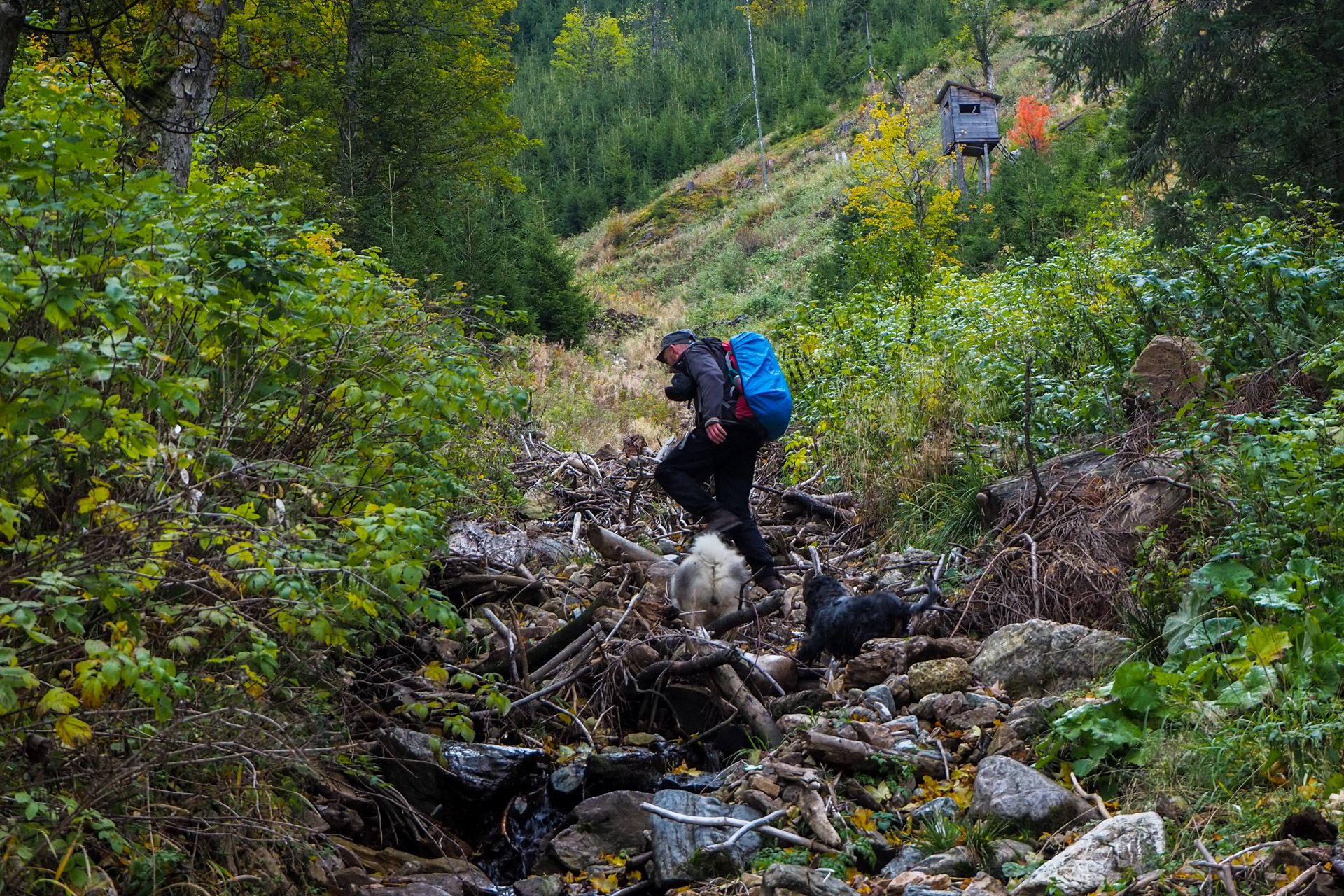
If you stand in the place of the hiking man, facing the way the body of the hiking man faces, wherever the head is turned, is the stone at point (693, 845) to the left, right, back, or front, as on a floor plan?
left

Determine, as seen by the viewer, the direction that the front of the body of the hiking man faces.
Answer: to the viewer's left

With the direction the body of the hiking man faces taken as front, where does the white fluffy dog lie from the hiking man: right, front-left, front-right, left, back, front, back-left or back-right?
left

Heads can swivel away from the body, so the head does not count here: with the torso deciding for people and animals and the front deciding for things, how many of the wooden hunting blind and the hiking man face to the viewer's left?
1

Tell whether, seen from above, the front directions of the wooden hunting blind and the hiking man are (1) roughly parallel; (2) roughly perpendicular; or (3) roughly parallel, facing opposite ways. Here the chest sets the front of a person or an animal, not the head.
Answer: roughly perpendicular

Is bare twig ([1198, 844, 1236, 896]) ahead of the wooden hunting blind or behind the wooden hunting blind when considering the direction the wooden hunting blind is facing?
ahead

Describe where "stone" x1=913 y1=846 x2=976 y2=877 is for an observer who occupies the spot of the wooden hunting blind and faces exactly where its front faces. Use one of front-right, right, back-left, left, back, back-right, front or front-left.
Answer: front

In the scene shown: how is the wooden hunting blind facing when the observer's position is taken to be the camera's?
facing the viewer

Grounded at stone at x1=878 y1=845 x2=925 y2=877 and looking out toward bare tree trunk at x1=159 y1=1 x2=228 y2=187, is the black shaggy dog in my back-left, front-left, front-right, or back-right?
front-right

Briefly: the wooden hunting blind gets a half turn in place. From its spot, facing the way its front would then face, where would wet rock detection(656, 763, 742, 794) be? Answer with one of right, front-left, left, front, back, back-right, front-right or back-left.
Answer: back

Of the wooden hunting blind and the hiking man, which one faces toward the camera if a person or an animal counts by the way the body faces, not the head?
the wooden hunting blind

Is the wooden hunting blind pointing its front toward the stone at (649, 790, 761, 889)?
yes

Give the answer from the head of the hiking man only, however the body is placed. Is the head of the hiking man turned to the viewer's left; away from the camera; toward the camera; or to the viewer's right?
to the viewer's left

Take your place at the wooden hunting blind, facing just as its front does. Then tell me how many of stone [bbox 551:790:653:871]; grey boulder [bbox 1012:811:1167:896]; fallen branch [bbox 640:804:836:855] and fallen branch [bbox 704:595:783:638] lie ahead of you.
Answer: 4

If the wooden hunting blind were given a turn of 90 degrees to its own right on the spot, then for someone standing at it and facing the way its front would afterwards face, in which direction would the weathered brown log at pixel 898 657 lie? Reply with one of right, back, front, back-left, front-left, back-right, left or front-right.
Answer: left
